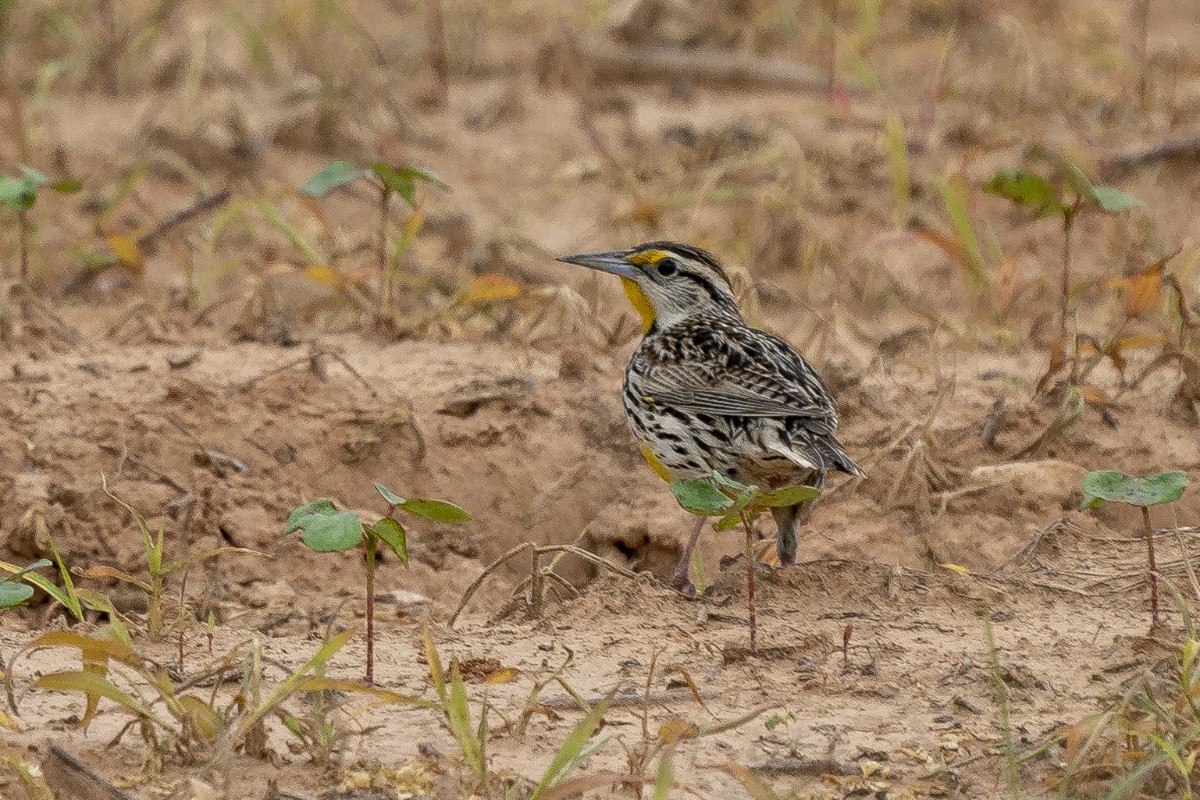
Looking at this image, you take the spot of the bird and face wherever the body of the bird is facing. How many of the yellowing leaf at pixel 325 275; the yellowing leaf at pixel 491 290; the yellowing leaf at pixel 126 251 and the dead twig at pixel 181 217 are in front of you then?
4

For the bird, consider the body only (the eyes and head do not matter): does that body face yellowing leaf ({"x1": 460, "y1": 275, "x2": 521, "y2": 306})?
yes

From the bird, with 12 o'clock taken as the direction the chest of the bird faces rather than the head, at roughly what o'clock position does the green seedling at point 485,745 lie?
The green seedling is roughly at 8 o'clock from the bird.

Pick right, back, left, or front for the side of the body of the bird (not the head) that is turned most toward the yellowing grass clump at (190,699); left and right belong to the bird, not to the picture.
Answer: left

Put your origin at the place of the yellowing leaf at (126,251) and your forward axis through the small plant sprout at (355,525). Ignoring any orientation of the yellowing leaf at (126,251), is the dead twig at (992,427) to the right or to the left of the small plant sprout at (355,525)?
left

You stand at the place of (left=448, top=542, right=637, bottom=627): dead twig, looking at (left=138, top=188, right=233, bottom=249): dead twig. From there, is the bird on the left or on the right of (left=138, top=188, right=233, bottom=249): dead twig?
right

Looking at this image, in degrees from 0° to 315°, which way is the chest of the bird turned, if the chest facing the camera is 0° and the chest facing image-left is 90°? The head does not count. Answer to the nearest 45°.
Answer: approximately 135°

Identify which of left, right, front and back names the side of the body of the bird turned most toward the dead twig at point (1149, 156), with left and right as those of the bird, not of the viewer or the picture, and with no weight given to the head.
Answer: right

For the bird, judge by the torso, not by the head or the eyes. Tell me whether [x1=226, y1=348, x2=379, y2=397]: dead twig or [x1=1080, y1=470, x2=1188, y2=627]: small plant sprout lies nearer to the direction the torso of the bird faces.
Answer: the dead twig

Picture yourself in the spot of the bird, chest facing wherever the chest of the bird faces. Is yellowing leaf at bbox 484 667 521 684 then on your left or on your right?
on your left

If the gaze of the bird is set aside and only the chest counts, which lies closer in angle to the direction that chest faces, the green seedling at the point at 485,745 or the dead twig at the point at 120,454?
the dead twig

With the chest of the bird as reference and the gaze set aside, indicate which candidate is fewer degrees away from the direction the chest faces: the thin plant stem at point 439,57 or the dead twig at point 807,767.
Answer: the thin plant stem

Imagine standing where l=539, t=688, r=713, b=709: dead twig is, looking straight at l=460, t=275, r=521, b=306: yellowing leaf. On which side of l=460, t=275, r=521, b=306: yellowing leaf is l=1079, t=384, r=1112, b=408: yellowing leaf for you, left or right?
right

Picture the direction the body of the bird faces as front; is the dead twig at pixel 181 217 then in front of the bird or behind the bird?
in front

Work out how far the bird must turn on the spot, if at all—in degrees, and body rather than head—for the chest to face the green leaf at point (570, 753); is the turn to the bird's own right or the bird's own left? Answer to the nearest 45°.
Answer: approximately 135° to the bird's own left

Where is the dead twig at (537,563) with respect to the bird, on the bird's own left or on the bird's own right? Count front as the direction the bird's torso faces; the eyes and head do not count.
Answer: on the bird's own left

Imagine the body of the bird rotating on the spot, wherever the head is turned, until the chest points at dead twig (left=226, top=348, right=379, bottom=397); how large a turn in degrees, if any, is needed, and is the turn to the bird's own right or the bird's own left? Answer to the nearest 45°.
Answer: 0° — it already faces it

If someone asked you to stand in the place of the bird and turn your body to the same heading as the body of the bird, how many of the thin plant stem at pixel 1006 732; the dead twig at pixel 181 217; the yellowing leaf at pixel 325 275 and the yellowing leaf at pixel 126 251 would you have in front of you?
3

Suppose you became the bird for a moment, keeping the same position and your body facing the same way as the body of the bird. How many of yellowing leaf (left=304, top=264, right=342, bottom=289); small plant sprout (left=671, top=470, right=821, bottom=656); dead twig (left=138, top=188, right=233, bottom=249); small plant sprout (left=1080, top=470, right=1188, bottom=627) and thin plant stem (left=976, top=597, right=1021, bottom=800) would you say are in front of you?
2
